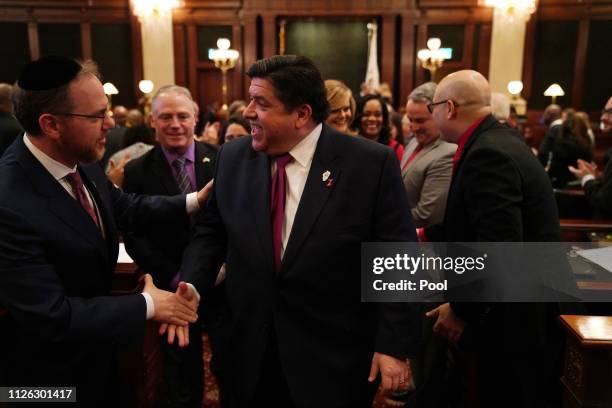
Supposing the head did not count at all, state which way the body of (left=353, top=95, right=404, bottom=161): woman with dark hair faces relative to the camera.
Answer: toward the camera

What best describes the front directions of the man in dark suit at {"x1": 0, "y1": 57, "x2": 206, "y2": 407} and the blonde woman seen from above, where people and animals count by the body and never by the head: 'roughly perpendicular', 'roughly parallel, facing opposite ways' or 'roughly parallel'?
roughly perpendicular

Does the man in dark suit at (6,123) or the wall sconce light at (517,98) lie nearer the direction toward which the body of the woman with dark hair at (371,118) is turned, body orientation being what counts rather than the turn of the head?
the man in dark suit

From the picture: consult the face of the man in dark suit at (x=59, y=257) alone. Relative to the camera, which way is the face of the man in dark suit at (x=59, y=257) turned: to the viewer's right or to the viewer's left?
to the viewer's right

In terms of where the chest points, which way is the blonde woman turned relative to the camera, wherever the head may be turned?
toward the camera

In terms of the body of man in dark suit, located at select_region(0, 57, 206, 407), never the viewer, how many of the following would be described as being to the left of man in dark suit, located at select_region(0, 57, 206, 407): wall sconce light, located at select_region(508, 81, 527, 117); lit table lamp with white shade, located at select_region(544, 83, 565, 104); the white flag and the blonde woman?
4

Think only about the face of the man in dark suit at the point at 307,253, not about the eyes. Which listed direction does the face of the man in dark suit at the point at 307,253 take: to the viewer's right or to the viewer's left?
to the viewer's left

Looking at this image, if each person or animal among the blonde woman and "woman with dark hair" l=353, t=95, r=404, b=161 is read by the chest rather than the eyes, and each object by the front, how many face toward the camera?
2

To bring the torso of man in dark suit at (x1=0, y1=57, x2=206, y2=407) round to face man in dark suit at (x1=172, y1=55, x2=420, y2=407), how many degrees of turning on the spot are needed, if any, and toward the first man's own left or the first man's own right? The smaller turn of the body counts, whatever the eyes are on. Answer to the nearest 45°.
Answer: approximately 45° to the first man's own left

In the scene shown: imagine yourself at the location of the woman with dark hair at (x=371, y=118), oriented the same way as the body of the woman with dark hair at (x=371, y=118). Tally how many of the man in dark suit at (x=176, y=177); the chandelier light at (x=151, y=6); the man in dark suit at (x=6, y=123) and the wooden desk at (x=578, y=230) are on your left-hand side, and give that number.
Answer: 1

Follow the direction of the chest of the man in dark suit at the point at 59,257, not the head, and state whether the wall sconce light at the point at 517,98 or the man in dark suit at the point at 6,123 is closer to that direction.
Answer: the wall sconce light

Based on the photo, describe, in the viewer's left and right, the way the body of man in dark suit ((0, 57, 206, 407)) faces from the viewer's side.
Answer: facing the viewer and to the right of the viewer
